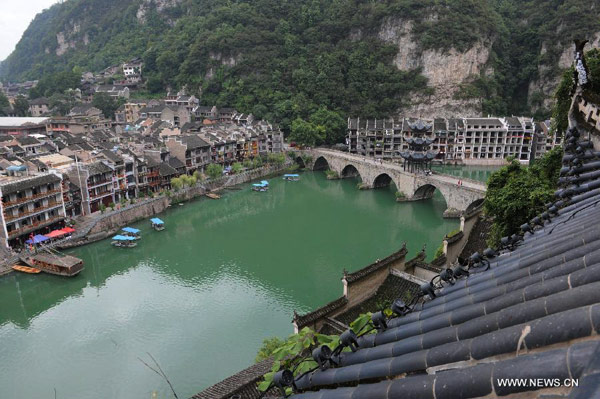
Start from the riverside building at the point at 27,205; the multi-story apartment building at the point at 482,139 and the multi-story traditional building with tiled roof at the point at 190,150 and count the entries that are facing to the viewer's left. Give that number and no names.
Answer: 0

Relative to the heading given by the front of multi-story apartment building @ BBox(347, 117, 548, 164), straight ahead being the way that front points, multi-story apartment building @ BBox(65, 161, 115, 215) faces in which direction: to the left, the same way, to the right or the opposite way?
to the left

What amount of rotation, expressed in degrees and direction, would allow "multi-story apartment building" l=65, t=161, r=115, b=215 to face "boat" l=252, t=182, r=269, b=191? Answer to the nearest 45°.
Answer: approximately 45° to its left

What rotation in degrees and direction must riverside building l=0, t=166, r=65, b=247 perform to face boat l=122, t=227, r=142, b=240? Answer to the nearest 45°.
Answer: approximately 45° to its left

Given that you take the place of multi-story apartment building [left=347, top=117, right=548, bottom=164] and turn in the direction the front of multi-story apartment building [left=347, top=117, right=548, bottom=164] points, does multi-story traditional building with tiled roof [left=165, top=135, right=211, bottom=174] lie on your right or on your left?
on your right

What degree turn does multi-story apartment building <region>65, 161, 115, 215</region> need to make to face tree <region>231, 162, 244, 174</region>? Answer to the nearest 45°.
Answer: approximately 90° to its left

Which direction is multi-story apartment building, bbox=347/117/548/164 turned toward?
toward the camera

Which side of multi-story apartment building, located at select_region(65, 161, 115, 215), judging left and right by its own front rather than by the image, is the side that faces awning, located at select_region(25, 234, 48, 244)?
right

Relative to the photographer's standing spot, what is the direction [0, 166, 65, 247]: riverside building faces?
facing the viewer and to the right of the viewer

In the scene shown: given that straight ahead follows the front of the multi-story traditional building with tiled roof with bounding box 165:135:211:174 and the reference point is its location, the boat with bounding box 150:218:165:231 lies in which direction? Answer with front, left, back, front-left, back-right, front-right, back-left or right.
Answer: front-right

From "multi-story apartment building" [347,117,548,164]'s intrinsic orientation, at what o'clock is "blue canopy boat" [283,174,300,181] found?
The blue canopy boat is roughly at 2 o'clock from the multi-story apartment building.

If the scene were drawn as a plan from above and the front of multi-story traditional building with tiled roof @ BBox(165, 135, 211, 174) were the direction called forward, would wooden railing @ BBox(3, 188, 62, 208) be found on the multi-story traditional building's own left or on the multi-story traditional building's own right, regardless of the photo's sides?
on the multi-story traditional building's own right

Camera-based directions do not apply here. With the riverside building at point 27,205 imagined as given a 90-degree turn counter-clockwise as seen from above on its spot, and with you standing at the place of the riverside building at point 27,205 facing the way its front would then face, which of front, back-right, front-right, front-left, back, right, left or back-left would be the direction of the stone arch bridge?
front-right

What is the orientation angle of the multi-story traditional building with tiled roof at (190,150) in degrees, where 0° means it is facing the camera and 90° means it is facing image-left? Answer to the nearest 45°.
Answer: approximately 315°

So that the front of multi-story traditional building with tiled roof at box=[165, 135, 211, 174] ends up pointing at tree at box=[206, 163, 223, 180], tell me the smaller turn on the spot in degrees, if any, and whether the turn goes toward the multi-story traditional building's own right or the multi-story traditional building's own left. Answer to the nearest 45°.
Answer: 0° — it already faces it
